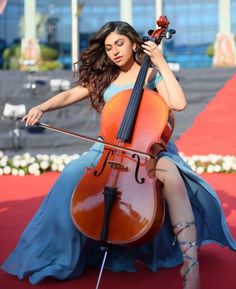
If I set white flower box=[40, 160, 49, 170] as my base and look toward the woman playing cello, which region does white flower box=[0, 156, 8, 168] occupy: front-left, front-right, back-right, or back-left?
back-right

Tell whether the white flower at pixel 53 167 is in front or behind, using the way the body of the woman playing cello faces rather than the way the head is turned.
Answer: behind

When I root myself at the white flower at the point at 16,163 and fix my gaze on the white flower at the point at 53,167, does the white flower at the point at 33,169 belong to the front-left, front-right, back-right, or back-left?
front-right

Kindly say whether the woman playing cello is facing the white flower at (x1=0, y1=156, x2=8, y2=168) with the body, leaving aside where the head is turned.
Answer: no

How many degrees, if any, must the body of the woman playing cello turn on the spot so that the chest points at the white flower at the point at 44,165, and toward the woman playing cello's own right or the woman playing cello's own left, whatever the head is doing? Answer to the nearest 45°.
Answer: approximately 180°

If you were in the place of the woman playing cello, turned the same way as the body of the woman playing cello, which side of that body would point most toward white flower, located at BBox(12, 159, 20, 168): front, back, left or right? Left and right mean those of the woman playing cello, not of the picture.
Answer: back

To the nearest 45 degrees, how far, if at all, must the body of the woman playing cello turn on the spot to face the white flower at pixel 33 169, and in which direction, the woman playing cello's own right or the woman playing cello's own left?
approximately 180°

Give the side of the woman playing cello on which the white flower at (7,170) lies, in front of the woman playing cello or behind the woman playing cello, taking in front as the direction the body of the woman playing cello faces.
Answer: behind

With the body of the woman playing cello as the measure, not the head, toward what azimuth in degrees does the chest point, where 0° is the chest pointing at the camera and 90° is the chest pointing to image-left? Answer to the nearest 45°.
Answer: approximately 0°
